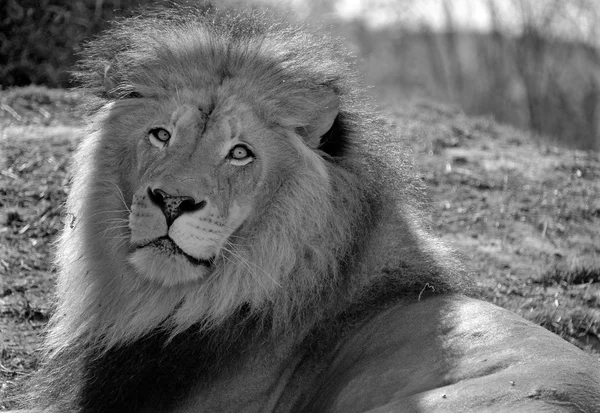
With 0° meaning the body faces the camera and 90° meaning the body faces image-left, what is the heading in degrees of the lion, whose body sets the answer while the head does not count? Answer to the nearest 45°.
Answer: approximately 45°
